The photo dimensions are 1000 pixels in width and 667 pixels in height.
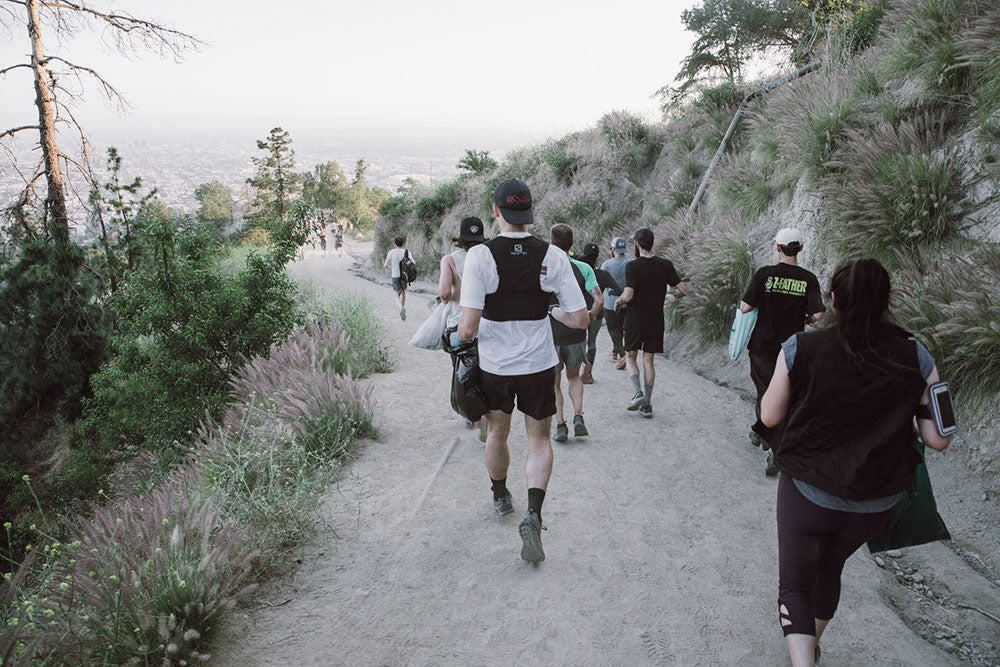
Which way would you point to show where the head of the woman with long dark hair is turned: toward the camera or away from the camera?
away from the camera

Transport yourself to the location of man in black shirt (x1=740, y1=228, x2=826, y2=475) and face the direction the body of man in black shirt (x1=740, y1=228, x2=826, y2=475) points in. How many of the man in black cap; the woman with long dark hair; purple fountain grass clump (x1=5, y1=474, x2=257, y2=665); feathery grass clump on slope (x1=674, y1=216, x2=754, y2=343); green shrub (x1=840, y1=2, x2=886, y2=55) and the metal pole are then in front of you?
3

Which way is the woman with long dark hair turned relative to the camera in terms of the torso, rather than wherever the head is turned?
away from the camera

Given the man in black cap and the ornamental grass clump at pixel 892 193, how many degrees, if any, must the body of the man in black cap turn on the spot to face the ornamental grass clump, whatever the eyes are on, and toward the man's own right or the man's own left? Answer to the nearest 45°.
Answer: approximately 45° to the man's own right

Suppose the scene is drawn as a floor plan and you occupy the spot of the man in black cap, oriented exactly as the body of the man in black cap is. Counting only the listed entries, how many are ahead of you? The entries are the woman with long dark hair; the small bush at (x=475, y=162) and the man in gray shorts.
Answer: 2

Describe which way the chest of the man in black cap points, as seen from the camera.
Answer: away from the camera

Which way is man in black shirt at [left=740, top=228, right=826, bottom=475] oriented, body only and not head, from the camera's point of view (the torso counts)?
away from the camera

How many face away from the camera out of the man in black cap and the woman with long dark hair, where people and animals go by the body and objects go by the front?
2

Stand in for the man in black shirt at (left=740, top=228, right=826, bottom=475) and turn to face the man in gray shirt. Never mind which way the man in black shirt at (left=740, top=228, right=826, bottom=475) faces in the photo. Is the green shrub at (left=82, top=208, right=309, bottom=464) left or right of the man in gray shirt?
left

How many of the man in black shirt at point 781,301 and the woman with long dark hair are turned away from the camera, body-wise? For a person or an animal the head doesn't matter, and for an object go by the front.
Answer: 2
